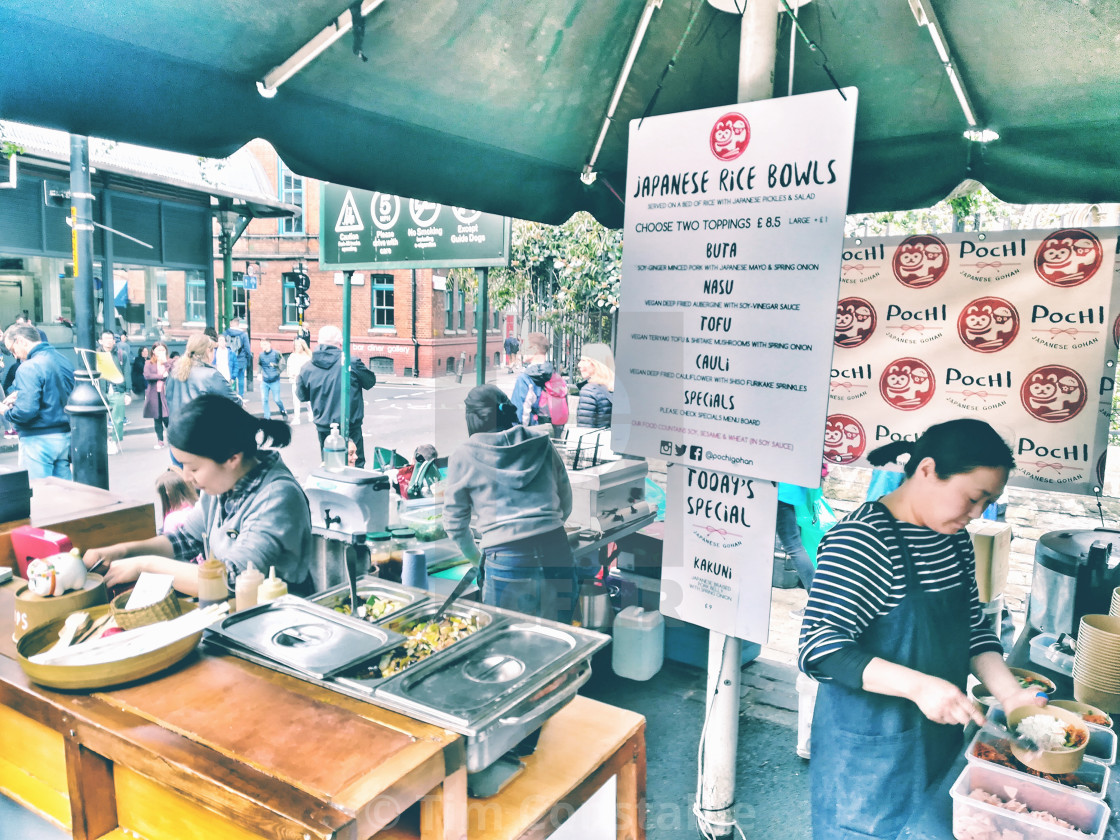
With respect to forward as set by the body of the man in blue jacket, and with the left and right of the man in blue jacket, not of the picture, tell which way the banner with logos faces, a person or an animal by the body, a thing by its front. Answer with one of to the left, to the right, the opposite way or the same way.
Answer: to the left

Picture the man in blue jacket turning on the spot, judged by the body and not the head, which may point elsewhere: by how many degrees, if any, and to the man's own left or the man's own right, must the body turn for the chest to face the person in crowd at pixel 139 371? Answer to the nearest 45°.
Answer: approximately 45° to the man's own right

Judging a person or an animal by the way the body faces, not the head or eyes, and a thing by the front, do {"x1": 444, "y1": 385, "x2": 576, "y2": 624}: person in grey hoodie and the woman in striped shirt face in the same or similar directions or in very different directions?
very different directions

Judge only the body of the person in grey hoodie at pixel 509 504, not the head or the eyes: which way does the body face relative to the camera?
away from the camera

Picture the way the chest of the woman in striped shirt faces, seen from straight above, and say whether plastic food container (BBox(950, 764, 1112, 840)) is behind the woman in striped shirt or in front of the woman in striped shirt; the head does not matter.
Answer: in front

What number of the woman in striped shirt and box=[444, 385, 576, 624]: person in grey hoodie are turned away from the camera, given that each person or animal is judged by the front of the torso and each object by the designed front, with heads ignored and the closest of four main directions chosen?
1

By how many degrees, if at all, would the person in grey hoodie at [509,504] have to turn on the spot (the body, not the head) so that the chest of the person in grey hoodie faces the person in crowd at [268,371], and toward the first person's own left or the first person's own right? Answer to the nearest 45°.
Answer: approximately 45° to the first person's own left

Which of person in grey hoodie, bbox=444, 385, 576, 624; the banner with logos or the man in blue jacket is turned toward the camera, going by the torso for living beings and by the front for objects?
the banner with logos

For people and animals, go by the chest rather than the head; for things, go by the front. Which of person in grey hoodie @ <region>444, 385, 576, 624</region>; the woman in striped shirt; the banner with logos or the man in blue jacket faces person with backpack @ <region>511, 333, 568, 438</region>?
the person in grey hoodie

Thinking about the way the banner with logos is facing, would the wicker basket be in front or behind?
in front

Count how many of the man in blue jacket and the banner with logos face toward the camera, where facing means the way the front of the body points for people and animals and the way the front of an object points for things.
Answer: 1

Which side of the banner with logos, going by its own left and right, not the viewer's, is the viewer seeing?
front

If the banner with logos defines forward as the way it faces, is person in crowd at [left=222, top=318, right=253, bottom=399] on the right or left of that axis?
on its right

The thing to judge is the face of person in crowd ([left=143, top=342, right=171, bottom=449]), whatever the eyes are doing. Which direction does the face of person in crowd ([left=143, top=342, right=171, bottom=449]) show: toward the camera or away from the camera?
toward the camera

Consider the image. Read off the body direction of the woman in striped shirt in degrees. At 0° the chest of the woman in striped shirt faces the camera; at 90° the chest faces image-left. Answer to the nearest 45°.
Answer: approximately 315°
